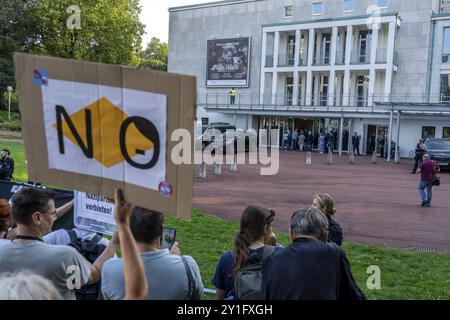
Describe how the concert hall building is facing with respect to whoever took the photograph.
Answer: facing the viewer and to the left of the viewer

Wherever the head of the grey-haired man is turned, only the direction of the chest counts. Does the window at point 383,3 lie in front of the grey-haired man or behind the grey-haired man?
in front

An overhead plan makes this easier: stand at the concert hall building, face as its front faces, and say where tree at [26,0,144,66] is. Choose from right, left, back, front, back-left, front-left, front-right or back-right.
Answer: front-right

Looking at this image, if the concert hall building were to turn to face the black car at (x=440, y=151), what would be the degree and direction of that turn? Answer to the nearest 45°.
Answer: approximately 45° to its left

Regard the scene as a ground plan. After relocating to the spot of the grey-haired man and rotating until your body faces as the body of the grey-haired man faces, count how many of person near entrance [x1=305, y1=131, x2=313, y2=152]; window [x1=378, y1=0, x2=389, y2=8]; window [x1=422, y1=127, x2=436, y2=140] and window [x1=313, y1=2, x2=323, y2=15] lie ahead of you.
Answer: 4

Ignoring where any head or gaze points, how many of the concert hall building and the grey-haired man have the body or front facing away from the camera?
1

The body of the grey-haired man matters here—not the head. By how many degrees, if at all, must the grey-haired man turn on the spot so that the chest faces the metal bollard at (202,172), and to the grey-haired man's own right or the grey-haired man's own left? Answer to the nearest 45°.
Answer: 0° — they already face it

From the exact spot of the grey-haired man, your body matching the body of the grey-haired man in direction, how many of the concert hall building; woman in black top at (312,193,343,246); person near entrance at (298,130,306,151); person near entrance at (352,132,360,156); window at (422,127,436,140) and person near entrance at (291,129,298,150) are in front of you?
6

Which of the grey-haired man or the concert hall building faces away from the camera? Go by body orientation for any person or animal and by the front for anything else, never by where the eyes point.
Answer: the grey-haired man

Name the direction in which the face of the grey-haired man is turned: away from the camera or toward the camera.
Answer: away from the camera

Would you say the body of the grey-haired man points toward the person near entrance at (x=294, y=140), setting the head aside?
yes

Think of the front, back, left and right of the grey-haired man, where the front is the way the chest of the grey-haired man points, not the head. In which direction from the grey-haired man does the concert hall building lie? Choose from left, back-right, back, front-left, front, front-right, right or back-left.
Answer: front

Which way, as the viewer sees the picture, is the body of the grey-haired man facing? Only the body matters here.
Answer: away from the camera
